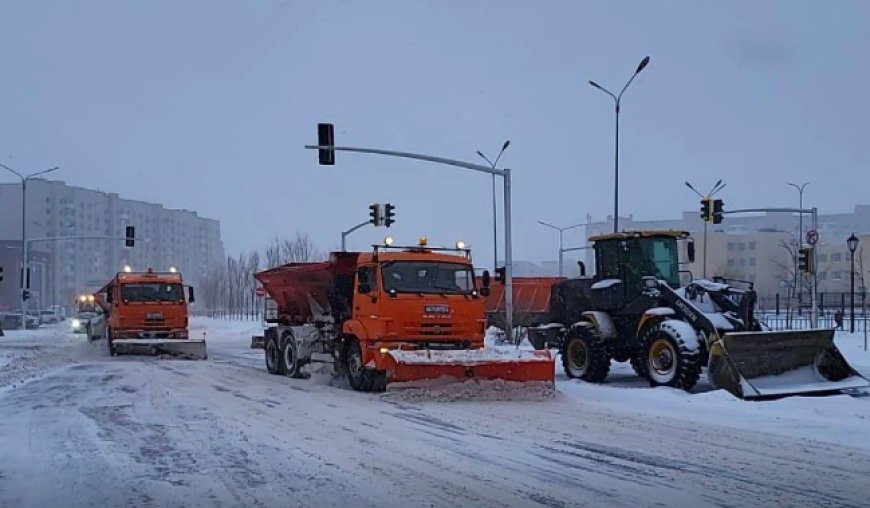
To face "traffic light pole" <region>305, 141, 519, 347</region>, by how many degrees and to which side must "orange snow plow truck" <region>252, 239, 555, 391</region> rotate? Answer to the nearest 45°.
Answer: approximately 135° to its left

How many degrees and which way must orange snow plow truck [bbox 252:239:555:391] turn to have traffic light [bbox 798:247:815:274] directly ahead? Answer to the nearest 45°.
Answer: approximately 90° to its left

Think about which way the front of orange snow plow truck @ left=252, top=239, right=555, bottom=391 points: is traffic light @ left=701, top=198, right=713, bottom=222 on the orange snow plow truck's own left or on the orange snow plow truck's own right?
on the orange snow plow truck's own left

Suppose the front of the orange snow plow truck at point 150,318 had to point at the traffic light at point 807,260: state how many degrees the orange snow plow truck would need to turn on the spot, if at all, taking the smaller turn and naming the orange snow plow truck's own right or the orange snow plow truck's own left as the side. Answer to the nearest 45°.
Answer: approximately 90° to the orange snow plow truck's own left

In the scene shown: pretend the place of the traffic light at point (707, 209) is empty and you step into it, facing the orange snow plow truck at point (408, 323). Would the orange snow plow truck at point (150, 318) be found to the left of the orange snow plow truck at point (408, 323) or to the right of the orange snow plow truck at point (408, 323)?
right

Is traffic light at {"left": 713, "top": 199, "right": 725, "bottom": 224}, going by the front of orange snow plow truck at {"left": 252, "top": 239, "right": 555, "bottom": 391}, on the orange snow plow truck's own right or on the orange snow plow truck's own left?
on the orange snow plow truck's own left

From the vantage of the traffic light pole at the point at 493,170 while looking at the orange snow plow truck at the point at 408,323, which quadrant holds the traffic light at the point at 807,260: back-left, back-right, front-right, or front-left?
back-left

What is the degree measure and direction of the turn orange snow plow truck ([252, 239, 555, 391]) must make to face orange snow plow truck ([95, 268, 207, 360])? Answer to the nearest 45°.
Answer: approximately 180°

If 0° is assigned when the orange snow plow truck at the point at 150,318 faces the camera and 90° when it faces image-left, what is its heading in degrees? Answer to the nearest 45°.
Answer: approximately 0°

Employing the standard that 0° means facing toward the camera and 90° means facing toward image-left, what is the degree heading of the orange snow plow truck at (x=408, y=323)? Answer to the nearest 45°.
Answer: approximately 315°
